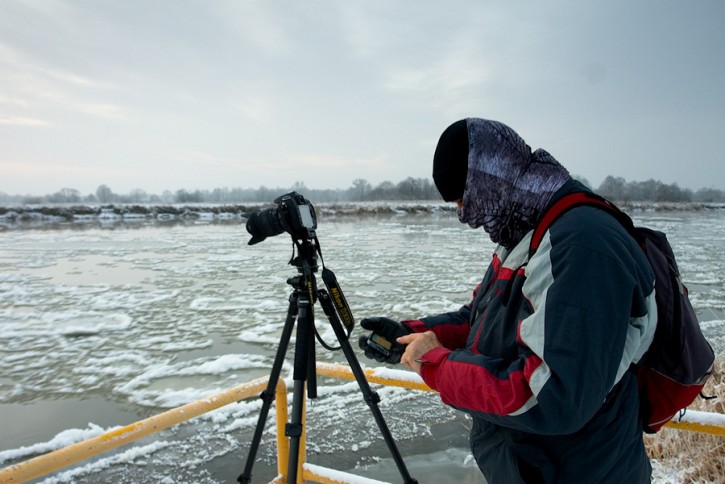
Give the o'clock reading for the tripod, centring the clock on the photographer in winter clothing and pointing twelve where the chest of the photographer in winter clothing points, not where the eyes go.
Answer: The tripod is roughly at 1 o'clock from the photographer in winter clothing.

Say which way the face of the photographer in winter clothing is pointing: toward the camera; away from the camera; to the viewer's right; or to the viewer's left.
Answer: to the viewer's left

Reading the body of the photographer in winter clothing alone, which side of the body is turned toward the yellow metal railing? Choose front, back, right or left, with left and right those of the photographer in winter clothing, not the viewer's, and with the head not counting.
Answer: front

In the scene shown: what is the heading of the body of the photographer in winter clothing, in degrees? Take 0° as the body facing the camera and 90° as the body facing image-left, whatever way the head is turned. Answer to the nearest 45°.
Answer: approximately 90°
